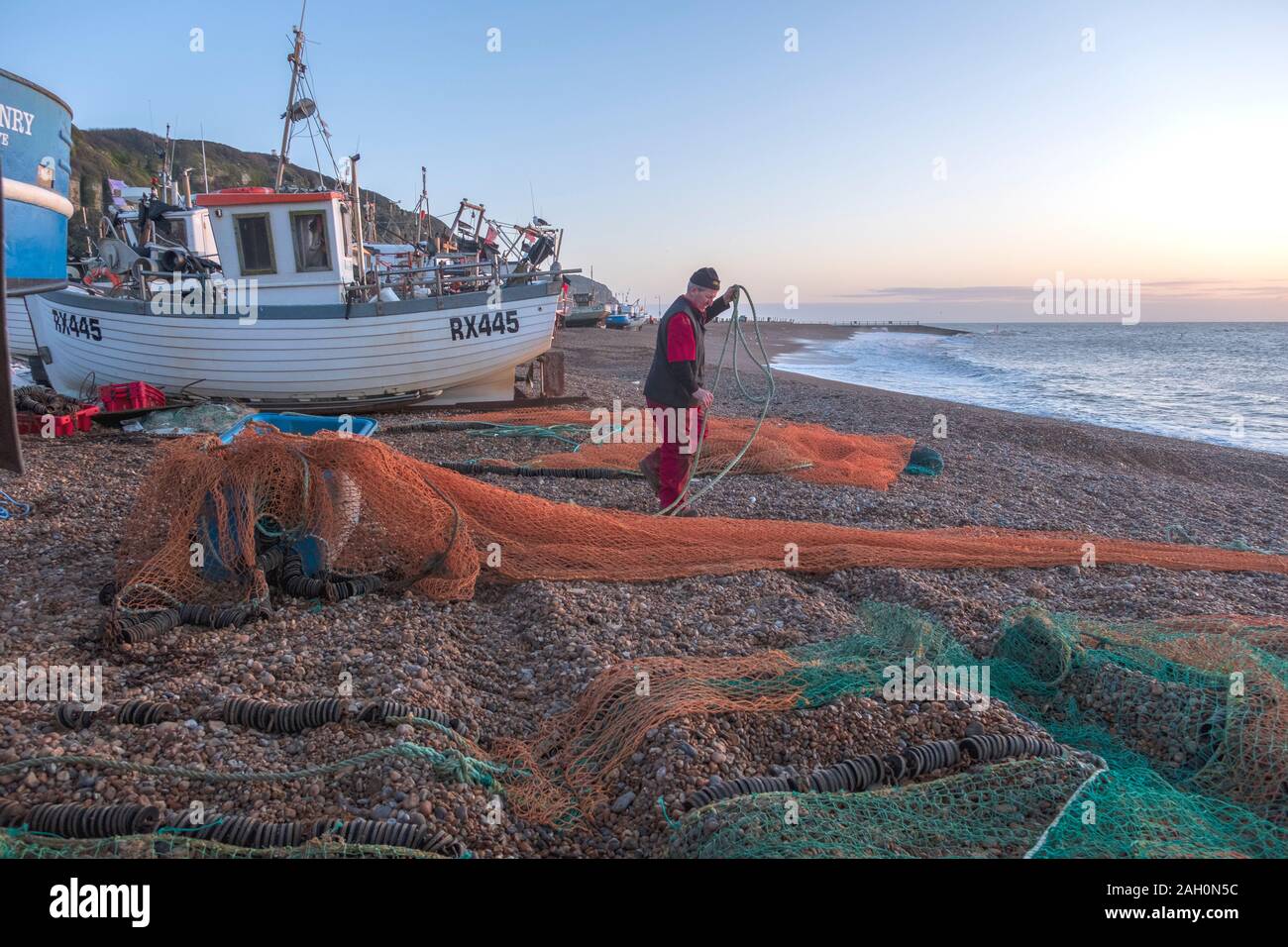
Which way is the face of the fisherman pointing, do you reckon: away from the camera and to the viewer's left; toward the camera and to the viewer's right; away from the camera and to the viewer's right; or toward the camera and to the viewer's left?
toward the camera and to the viewer's right

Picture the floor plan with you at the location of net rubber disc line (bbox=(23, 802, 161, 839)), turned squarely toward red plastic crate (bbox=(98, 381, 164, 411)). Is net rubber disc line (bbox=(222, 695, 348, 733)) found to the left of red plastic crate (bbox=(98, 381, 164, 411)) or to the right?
right

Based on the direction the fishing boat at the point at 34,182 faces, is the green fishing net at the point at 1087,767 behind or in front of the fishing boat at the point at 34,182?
behind

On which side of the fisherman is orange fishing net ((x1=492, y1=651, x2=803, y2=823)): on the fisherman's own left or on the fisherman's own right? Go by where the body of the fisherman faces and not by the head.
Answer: on the fisherman's own right

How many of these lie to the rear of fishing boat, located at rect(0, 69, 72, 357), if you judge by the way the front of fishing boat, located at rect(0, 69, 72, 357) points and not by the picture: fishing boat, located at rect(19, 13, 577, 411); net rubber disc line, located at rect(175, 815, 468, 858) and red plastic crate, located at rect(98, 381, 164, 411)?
1

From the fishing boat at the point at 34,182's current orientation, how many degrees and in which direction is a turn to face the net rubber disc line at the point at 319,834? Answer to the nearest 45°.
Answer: approximately 180°

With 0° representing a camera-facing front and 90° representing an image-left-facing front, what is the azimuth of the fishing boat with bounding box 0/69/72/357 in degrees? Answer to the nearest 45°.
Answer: approximately 180°

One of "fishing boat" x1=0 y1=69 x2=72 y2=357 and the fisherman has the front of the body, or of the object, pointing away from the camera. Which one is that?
the fishing boat
